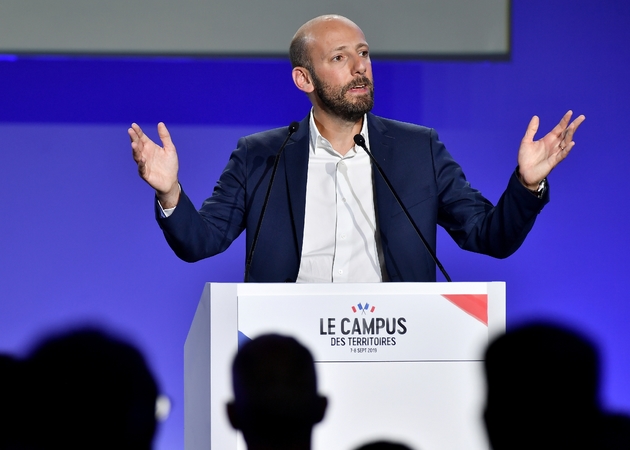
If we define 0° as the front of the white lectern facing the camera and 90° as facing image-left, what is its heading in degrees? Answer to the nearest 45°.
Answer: approximately 0°

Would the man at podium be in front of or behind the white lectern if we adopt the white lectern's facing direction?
behind

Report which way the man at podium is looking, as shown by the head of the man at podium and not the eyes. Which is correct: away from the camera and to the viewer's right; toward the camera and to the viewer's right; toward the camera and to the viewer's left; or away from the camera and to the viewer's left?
toward the camera and to the viewer's right

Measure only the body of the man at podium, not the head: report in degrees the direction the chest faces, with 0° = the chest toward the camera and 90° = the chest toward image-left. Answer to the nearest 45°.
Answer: approximately 0°

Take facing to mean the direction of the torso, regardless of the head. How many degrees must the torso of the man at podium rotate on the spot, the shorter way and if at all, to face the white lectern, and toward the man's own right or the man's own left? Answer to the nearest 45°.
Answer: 0° — they already face it

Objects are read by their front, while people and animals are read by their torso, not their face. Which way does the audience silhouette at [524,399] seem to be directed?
away from the camera

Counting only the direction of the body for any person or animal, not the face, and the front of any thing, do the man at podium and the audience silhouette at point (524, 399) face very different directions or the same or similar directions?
very different directions

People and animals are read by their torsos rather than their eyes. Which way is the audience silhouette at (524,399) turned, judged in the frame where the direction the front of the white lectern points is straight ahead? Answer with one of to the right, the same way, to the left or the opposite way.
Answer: the opposite way

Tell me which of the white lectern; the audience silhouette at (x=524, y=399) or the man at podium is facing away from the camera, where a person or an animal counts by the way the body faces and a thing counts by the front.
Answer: the audience silhouette

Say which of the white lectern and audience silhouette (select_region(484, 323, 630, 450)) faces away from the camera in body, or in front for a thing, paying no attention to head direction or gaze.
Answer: the audience silhouette
